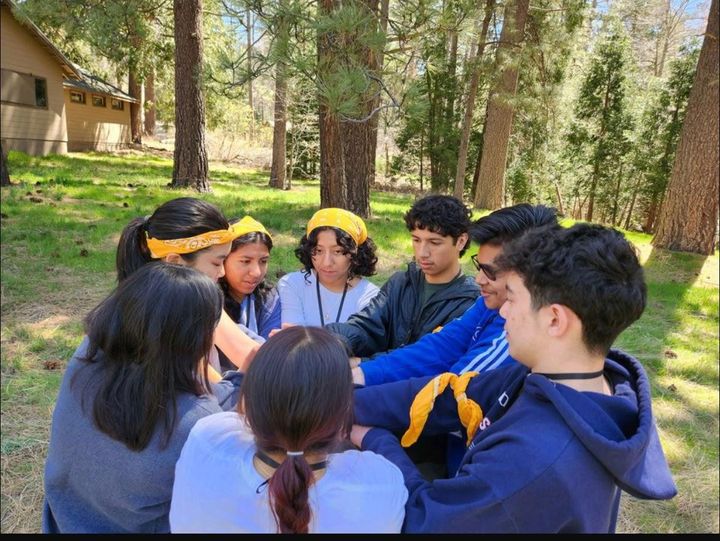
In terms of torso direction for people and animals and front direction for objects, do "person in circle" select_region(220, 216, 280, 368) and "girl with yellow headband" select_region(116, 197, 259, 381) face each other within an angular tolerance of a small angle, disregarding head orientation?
no

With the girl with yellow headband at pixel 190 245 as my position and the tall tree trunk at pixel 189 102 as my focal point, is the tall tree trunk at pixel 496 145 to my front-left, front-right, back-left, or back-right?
front-right

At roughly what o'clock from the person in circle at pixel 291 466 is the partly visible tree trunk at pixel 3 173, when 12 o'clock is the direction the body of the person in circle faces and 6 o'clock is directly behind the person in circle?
The partly visible tree trunk is roughly at 11 o'clock from the person in circle.

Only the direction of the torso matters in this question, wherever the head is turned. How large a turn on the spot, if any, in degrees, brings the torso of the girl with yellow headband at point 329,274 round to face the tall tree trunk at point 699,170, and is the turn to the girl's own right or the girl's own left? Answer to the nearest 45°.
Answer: approximately 135° to the girl's own left

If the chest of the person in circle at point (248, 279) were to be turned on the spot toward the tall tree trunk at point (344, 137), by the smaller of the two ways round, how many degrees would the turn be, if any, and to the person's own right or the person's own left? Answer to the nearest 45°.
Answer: approximately 135° to the person's own left

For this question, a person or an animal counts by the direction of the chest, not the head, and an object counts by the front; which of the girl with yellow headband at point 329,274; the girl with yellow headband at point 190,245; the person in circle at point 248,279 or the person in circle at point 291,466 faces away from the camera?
the person in circle at point 291,466

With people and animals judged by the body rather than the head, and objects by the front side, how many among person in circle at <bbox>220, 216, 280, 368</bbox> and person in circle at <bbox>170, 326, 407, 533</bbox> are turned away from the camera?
1

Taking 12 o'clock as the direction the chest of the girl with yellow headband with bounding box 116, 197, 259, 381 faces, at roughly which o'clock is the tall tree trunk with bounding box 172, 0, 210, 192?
The tall tree trunk is roughly at 9 o'clock from the girl with yellow headband.

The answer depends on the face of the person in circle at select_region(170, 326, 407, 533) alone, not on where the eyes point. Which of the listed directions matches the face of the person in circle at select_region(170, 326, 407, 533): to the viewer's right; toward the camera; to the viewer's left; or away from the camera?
away from the camera

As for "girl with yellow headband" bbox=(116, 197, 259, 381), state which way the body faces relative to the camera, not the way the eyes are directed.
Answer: to the viewer's right

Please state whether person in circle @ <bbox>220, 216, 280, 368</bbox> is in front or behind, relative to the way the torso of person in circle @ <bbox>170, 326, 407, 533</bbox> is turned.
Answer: in front

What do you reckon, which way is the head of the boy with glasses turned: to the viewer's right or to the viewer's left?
to the viewer's left

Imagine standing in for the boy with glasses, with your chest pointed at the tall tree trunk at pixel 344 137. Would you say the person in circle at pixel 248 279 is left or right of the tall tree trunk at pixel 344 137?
left

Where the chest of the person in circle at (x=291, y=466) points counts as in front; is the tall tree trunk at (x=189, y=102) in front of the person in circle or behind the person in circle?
in front

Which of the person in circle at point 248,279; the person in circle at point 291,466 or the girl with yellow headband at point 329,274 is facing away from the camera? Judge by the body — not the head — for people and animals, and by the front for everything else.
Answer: the person in circle at point 291,466

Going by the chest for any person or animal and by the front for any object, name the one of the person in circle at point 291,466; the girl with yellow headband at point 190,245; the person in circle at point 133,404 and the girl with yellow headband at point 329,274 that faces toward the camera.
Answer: the girl with yellow headband at point 329,274

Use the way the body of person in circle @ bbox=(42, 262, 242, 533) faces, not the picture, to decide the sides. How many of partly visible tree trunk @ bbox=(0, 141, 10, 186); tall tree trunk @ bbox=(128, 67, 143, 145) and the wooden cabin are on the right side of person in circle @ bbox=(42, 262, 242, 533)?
0

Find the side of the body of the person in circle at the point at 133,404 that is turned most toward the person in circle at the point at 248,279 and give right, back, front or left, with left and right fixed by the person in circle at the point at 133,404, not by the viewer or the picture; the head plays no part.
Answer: front

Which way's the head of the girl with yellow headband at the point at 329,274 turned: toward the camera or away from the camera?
toward the camera

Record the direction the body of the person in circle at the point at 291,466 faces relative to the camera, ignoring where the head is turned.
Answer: away from the camera

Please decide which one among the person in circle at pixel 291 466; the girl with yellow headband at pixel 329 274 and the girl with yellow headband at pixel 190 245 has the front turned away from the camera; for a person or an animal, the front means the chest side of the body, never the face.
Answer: the person in circle

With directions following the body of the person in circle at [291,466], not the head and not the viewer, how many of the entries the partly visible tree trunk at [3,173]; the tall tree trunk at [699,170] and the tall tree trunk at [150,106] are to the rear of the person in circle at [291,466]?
0

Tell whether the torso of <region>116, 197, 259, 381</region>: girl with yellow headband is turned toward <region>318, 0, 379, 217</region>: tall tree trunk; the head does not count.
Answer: no
